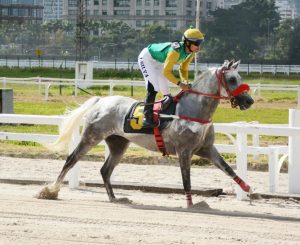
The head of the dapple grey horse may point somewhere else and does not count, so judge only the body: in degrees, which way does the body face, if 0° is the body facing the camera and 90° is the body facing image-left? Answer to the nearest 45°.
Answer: approximately 270°

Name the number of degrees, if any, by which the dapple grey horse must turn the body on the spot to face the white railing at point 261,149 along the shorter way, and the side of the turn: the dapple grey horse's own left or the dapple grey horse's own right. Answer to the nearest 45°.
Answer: approximately 45° to the dapple grey horse's own left
